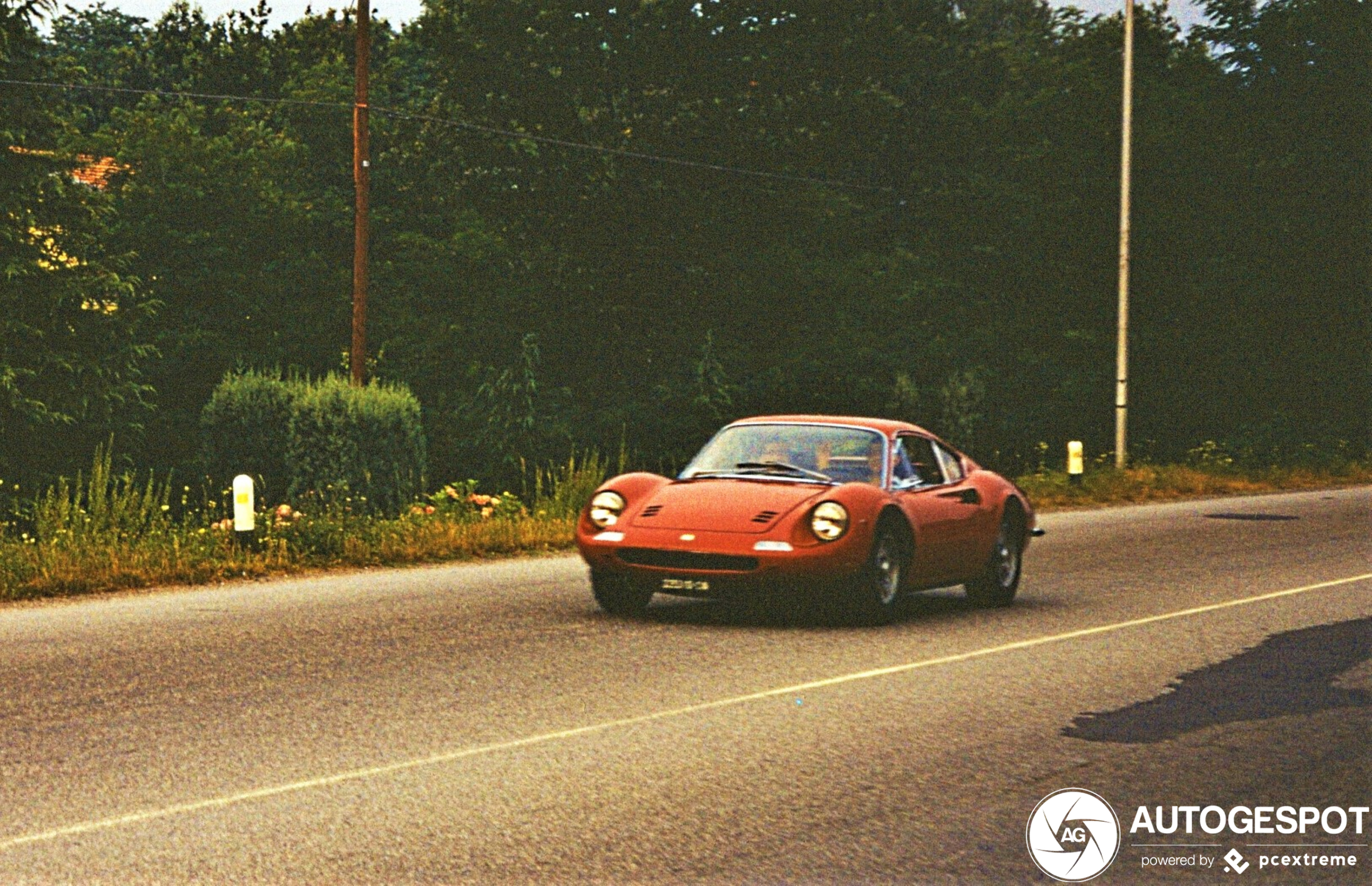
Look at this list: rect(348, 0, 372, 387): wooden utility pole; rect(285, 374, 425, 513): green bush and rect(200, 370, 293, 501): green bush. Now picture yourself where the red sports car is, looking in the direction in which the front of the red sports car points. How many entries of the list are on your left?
0

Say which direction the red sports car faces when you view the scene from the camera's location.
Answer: facing the viewer and to the left of the viewer

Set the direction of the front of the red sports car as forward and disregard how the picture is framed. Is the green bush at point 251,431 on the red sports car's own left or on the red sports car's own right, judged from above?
on the red sports car's own right

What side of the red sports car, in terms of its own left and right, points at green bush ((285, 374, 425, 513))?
right

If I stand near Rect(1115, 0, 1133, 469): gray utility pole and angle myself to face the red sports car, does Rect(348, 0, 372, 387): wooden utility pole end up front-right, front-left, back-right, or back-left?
front-right

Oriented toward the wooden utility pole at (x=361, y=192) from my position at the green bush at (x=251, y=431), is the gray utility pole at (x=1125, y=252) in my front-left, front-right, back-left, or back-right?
front-right

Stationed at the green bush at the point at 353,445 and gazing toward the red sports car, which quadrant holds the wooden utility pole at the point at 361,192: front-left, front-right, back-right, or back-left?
back-left

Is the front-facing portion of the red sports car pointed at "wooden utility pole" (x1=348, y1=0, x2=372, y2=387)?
no

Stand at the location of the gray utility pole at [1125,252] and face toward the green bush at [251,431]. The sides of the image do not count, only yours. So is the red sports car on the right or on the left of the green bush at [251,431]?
left

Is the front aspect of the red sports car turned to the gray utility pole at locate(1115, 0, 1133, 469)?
no
